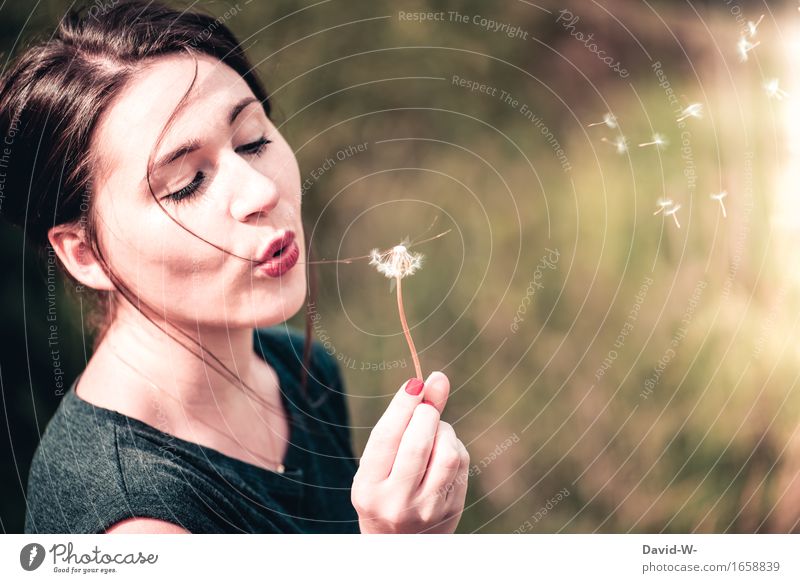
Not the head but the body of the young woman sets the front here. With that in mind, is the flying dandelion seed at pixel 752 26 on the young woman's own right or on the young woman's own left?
on the young woman's own left

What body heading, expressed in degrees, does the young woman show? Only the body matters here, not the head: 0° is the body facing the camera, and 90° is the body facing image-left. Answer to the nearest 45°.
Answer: approximately 315°

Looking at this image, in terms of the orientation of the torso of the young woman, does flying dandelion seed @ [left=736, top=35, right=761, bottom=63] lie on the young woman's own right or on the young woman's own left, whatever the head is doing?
on the young woman's own left

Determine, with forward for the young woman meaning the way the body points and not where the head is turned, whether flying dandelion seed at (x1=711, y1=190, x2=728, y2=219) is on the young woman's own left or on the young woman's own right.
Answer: on the young woman's own left

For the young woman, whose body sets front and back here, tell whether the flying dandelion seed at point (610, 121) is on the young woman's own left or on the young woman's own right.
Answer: on the young woman's own left

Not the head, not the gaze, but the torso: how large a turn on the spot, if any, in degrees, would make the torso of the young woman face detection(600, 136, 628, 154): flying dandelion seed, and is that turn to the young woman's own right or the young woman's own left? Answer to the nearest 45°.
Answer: approximately 90° to the young woman's own left

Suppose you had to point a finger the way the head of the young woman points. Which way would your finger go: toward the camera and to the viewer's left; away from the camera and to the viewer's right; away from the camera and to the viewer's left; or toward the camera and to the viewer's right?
toward the camera and to the viewer's right
